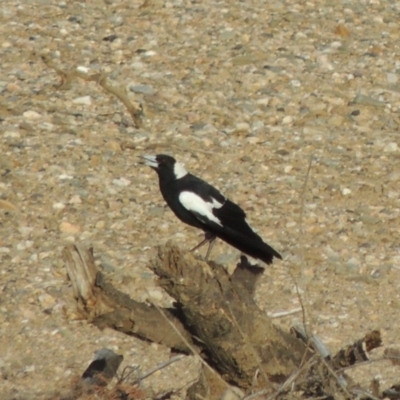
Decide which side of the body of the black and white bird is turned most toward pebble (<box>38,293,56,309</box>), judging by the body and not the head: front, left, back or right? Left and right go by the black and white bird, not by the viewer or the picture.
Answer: front

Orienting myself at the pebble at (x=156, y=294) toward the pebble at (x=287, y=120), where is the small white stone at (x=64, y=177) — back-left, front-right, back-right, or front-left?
front-left

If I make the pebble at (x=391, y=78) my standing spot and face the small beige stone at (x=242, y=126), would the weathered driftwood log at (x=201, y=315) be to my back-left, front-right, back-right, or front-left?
front-left

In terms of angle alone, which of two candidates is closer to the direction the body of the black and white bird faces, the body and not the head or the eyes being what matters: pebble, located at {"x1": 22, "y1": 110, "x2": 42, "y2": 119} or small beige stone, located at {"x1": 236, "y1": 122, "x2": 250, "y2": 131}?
the pebble

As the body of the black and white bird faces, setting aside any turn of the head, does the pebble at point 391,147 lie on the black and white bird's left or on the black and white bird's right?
on the black and white bird's right

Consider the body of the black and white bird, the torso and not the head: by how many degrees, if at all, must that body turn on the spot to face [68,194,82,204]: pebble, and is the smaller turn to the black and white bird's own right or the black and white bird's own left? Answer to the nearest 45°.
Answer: approximately 45° to the black and white bird's own right

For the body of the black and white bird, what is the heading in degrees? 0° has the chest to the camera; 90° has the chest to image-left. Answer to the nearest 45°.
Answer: approximately 90°

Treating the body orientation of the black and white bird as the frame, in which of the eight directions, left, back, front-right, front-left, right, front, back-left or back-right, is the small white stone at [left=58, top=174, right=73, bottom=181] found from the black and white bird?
front-right

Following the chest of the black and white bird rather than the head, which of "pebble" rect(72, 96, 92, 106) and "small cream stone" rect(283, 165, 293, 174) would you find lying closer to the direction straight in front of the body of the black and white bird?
the pebble

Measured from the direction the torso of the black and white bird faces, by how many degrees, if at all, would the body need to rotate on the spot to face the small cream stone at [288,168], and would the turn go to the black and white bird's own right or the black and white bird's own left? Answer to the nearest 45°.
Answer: approximately 90° to the black and white bird's own right

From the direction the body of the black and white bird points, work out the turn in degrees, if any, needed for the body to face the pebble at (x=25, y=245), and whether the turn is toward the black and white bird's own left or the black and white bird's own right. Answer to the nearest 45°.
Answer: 0° — it already faces it

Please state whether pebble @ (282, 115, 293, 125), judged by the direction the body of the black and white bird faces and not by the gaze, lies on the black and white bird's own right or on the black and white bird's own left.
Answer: on the black and white bird's own right
